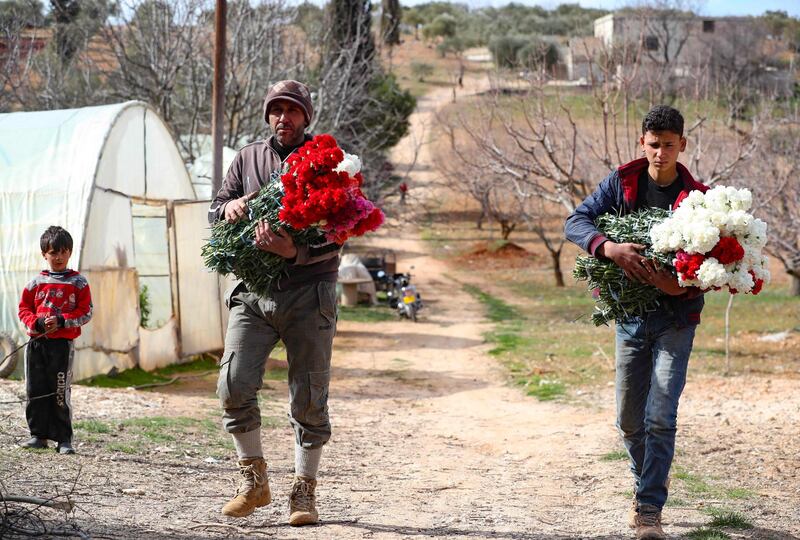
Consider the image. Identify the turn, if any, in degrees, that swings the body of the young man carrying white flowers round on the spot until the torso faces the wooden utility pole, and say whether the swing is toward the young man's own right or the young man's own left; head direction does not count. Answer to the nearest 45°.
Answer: approximately 135° to the young man's own right

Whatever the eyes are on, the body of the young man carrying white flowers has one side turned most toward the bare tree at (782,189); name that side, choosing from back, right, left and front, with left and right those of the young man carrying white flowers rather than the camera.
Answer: back

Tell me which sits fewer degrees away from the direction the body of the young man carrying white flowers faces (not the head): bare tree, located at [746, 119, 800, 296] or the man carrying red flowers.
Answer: the man carrying red flowers

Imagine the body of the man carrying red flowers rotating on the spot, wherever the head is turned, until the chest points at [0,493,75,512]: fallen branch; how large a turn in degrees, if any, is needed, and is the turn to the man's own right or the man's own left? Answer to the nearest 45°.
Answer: approximately 45° to the man's own right

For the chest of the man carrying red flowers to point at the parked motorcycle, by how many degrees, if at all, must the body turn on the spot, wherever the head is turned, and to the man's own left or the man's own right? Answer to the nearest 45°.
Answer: approximately 180°

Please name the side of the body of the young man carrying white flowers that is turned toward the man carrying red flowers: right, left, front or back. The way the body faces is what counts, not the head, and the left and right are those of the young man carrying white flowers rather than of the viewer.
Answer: right

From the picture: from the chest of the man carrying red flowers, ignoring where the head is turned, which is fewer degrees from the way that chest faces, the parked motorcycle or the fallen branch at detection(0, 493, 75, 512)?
the fallen branch

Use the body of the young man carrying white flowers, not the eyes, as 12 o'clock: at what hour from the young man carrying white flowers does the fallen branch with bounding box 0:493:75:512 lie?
The fallen branch is roughly at 2 o'clock from the young man carrying white flowers.

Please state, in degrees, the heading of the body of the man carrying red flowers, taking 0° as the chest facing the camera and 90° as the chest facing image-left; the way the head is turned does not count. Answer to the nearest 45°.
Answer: approximately 0°
